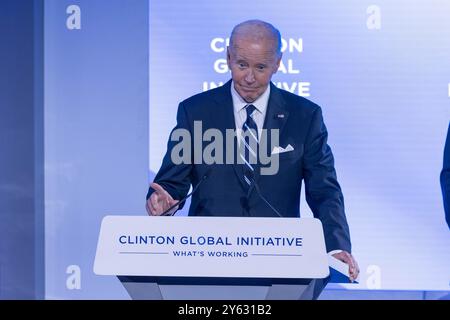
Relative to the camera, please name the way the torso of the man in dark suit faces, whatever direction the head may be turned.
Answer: toward the camera

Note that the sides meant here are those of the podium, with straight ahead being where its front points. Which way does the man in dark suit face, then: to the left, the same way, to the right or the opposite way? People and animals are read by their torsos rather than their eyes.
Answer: the same way

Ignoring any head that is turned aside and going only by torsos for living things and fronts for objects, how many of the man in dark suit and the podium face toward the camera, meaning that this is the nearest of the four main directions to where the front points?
2

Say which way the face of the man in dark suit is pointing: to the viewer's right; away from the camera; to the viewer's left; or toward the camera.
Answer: toward the camera

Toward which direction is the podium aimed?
toward the camera
